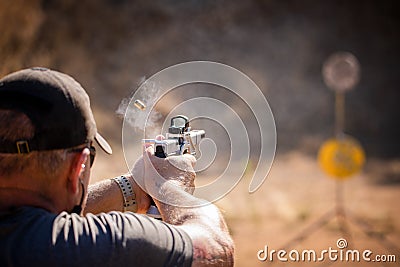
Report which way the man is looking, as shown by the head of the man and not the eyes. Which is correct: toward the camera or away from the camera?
away from the camera

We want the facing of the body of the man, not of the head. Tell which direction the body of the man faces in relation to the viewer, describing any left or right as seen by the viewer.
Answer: facing away from the viewer and to the right of the viewer

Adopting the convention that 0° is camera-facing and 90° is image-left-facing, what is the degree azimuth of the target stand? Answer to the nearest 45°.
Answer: approximately 0°
